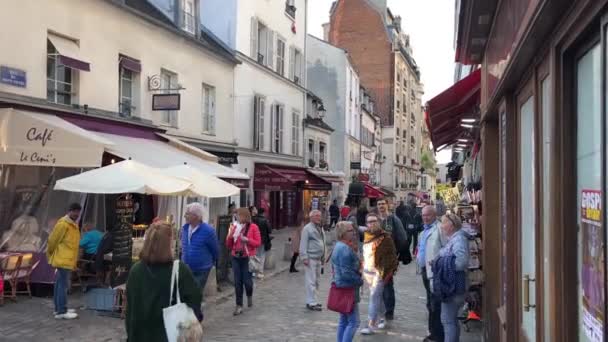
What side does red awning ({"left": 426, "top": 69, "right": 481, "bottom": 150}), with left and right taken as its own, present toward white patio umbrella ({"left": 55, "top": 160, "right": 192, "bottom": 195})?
front

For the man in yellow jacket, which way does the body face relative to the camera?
to the viewer's right

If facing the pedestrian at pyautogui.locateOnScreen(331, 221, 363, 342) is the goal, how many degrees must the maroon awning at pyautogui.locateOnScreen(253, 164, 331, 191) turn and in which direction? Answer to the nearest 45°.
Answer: approximately 45° to its right

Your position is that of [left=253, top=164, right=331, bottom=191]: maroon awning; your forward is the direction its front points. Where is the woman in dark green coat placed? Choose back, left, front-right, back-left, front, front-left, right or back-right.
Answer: front-right

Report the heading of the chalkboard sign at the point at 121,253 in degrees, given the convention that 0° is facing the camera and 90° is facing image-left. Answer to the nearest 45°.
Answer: approximately 315°

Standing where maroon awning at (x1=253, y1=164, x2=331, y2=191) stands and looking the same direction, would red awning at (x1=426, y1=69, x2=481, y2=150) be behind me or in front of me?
in front

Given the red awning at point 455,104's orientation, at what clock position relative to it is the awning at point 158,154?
The awning is roughly at 1 o'clock from the red awning.

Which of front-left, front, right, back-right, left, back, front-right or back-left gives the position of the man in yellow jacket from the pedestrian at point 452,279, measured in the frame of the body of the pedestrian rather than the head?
front

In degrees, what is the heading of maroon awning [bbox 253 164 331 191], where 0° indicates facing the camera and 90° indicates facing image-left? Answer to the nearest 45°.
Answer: approximately 315°

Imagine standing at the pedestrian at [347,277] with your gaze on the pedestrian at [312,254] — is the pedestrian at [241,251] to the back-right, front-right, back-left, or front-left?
front-left

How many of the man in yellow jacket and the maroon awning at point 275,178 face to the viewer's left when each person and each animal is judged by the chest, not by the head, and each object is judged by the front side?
0

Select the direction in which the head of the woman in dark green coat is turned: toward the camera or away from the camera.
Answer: away from the camera

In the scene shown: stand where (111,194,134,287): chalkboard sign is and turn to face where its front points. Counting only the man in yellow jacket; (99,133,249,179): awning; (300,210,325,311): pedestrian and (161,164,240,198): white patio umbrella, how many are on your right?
1

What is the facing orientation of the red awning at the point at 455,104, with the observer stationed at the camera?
facing to the left of the viewer
